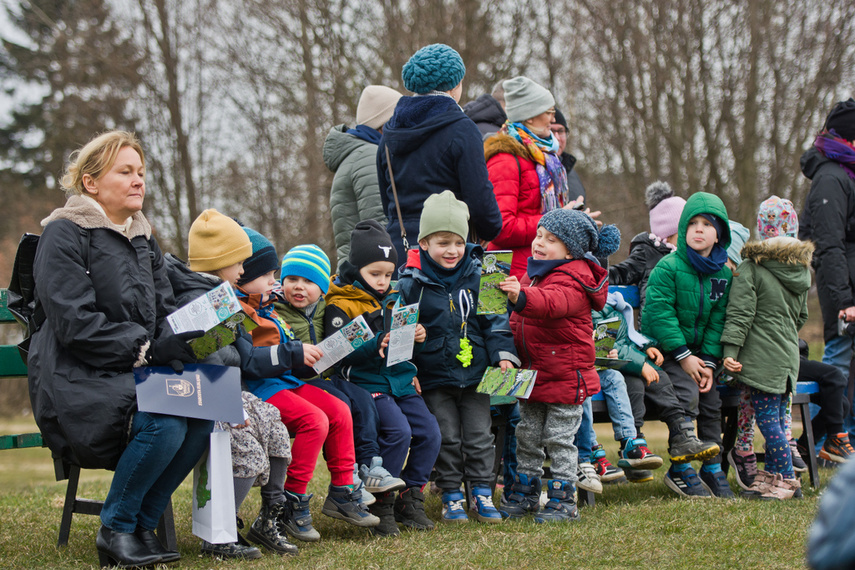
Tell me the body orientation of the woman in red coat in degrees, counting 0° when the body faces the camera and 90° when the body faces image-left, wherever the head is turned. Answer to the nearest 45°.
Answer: approximately 270°

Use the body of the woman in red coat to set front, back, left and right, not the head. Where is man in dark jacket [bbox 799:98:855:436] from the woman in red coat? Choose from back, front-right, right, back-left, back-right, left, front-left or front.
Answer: front-left

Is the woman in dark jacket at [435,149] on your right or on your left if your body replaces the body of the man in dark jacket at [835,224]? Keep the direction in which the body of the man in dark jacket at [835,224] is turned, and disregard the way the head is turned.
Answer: on your right

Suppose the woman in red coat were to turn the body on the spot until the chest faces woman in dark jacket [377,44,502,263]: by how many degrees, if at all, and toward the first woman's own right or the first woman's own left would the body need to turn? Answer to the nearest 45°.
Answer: approximately 135° to the first woman's own right
